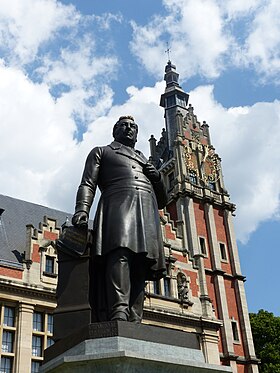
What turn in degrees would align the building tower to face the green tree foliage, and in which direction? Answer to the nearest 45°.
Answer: approximately 90° to its left

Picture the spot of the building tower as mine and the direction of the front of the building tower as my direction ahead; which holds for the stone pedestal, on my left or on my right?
on my right

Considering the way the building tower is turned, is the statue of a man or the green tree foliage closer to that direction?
the statue of a man

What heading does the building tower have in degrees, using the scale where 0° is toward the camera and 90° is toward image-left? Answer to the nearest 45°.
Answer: approximately 315°

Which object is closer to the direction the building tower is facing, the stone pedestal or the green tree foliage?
the stone pedestal

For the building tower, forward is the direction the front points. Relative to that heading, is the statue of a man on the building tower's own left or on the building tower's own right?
on the building tower's own right
